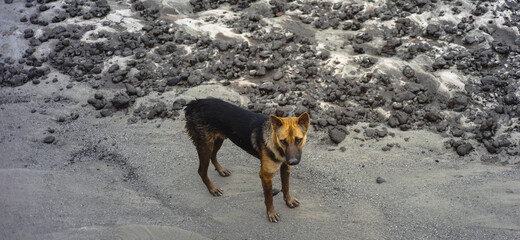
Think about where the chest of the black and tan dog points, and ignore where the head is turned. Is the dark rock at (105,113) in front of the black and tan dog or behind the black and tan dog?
behind

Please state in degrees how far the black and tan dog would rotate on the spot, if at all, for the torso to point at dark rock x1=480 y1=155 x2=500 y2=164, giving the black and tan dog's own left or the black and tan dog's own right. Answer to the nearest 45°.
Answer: approximately 45° to the black and tan dog's own left

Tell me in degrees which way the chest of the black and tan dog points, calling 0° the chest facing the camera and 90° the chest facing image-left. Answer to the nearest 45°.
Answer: approximately 315°

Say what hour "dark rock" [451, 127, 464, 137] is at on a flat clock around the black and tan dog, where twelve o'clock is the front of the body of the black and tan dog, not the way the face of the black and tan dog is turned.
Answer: The dark rock is roughly at 10 o'clock from the black and tan dog.

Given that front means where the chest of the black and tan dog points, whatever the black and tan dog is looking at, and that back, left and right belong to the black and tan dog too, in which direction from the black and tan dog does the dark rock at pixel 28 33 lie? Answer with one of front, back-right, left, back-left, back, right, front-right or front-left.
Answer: back

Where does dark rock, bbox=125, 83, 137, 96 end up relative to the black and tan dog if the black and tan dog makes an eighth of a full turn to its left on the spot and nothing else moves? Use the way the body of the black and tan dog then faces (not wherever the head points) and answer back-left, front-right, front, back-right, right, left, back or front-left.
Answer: back-left

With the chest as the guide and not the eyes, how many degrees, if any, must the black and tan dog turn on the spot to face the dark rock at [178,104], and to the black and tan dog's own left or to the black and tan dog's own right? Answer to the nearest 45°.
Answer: approximately 180°

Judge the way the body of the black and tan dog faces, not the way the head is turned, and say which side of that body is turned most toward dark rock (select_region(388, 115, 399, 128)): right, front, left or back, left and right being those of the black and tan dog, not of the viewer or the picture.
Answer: left

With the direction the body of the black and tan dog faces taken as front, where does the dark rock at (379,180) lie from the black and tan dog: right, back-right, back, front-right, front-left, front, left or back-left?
front-left

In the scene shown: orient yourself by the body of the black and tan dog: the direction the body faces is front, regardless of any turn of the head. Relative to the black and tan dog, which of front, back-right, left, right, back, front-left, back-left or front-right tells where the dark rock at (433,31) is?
left

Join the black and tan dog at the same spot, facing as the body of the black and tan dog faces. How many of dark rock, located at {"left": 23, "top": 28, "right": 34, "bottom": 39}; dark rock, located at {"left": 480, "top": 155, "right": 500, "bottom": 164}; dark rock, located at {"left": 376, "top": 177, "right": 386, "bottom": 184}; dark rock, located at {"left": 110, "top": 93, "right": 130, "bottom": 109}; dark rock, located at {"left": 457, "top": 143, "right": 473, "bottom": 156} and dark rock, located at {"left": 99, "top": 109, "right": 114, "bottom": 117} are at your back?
3

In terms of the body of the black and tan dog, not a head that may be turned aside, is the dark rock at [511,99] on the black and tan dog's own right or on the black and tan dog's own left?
on the black and tan dog's own left

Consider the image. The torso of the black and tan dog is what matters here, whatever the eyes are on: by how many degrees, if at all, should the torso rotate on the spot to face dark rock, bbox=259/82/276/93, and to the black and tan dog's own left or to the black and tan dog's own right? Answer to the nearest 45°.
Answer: approximately 135° to the black and tan dog's own left
